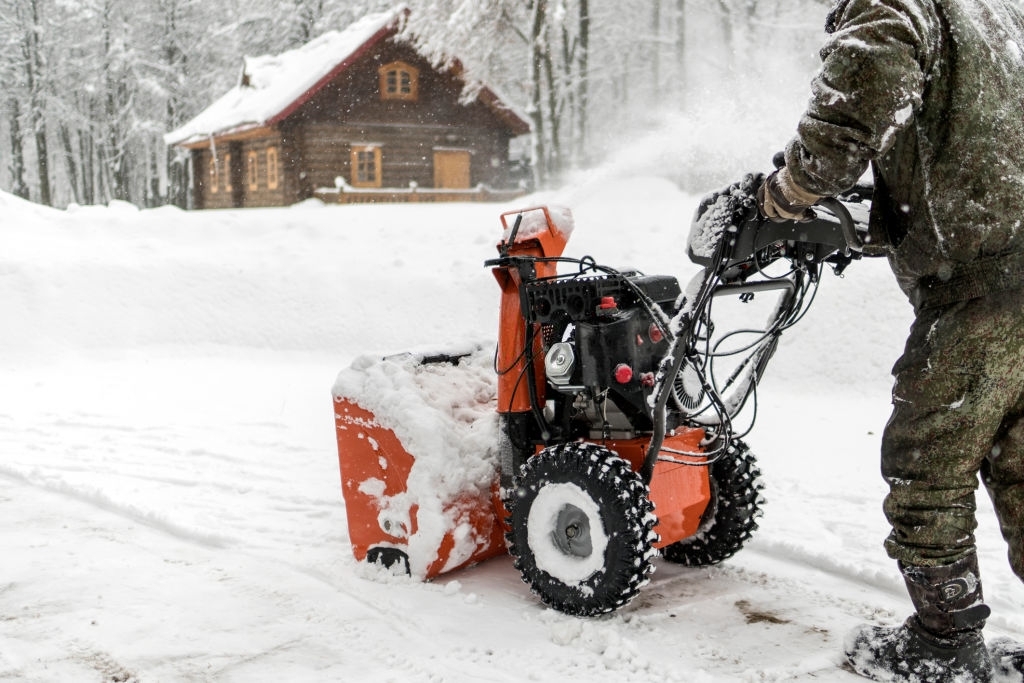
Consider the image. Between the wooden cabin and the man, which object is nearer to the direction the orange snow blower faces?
the wooden cabin

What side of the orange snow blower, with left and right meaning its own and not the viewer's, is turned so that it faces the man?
back

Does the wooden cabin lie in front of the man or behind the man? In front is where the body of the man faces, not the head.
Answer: in front

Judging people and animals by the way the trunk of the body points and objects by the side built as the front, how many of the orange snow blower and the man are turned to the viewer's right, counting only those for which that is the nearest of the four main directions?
0

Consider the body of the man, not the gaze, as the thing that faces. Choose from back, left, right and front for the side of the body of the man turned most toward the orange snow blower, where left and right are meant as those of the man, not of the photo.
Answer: front

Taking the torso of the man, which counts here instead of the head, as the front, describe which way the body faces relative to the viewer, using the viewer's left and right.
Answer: facing away from the viewer and to the left of the viewer

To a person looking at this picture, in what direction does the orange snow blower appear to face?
facing away from the viewer and to the left of the viewer

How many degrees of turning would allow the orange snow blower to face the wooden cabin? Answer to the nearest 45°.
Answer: approximately 45° to its right
